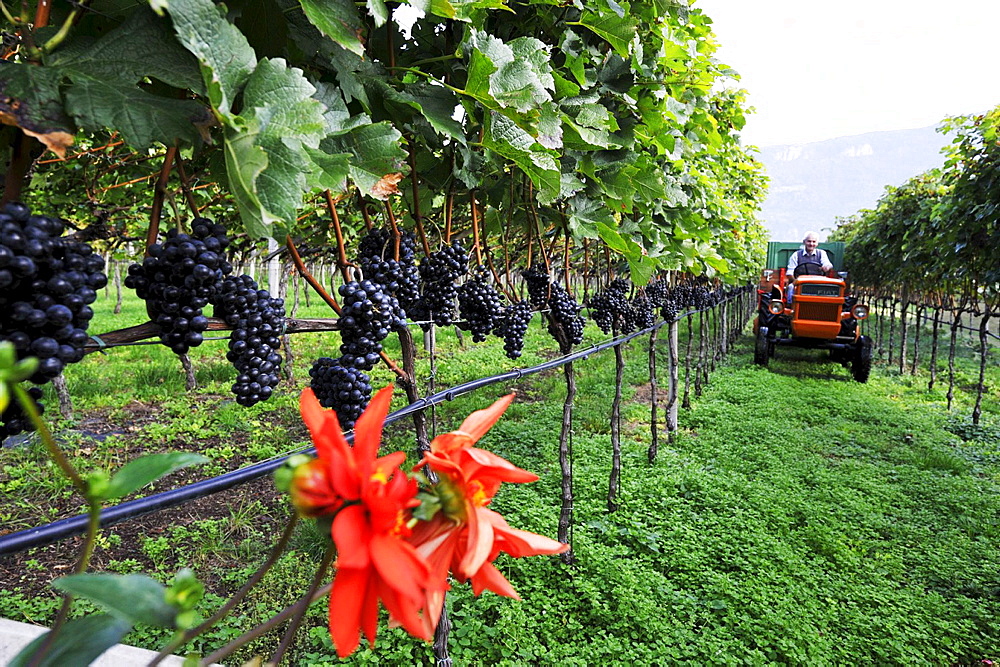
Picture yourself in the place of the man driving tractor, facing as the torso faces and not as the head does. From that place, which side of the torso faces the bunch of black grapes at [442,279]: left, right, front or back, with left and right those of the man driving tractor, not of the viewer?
front

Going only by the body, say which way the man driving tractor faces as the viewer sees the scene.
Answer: toward the camera

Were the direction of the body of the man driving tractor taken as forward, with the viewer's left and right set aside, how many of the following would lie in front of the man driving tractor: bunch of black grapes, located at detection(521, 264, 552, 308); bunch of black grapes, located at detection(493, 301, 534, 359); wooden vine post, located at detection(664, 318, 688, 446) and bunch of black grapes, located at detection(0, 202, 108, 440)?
4

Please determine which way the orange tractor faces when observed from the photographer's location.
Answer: facing the viewer

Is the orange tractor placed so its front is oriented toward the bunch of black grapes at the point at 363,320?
yes

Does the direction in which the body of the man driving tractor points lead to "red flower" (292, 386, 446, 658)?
yes

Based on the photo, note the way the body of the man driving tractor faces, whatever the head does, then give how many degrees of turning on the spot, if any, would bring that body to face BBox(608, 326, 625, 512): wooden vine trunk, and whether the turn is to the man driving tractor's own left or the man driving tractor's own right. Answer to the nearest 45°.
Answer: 0° — they already face it

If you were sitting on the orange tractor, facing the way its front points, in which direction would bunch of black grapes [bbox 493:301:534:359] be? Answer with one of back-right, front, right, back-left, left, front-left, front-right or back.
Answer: front

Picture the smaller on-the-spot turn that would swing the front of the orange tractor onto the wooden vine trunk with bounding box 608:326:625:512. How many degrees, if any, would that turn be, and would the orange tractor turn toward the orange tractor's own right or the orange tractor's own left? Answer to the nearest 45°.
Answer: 0° — it already faces it

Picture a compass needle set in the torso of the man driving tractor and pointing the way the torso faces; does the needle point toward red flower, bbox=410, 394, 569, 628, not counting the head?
yes

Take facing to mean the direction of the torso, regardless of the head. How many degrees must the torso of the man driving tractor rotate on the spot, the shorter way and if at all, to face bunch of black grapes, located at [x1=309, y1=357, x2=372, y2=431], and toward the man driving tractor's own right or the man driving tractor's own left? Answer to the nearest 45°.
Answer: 0° — they already face it

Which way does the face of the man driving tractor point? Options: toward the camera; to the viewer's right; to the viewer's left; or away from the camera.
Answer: toward the camera

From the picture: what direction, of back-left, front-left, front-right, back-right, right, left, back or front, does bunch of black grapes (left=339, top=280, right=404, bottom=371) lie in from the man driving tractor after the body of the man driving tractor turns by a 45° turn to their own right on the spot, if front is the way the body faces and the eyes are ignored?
front-left

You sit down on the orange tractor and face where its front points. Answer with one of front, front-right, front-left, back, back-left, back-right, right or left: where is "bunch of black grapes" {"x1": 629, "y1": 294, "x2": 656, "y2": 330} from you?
front

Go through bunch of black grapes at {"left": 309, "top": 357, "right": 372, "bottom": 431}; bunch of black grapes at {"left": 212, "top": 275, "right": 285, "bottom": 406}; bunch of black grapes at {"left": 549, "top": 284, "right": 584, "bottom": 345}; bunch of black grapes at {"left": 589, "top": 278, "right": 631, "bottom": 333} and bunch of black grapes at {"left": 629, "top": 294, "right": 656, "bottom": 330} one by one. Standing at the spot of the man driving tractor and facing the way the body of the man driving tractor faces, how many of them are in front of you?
5

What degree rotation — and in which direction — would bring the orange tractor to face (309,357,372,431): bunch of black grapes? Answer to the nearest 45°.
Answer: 0° — it already faces it
